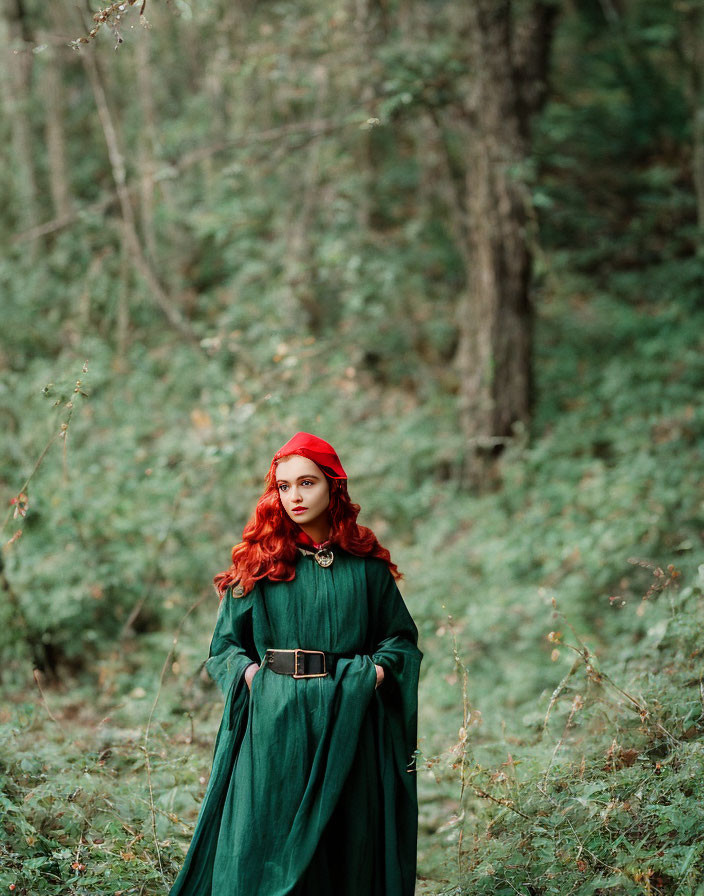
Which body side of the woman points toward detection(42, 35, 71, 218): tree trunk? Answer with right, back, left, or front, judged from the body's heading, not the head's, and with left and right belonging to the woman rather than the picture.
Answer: back

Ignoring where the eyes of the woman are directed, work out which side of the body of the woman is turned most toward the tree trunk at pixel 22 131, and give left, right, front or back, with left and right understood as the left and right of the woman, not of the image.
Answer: back

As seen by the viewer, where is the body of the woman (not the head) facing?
toward the camera
